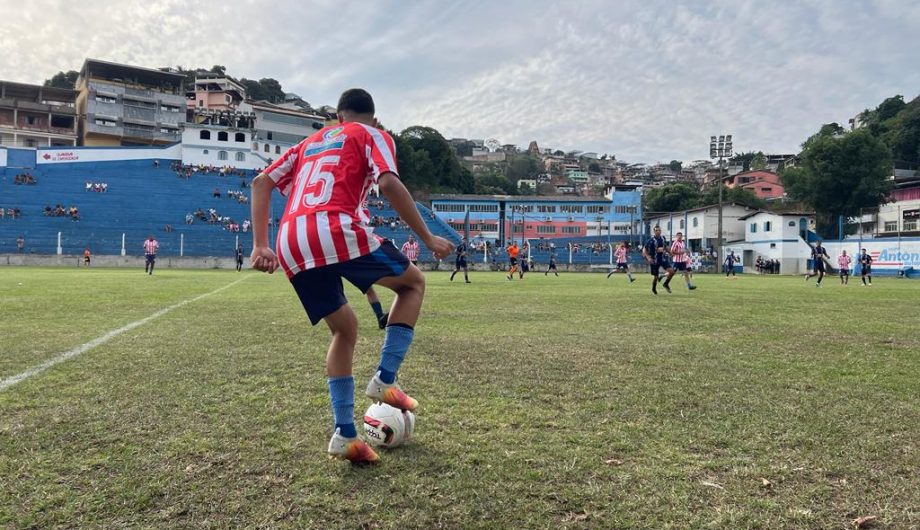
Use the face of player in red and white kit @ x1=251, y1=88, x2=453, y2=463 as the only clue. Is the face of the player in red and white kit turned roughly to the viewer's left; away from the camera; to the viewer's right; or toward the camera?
away from the camera

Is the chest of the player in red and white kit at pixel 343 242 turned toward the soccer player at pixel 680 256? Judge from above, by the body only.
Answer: yes

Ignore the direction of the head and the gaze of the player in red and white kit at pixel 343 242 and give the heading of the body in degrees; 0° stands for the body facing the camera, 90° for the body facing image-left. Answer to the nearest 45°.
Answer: approximately 225°

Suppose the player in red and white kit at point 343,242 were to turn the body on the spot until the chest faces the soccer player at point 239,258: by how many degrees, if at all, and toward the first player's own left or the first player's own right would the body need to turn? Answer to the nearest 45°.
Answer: approximately 45° to the first player's own left

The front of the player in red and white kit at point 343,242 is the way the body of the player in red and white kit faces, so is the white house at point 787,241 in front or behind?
in front
